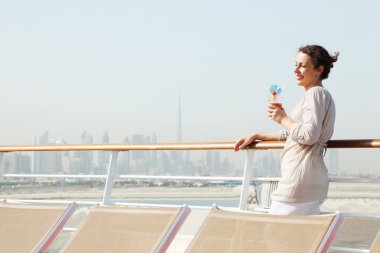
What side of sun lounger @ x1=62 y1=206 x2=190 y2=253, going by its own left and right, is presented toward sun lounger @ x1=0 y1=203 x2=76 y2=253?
right

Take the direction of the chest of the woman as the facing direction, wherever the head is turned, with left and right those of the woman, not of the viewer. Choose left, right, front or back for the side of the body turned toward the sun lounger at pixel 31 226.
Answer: front

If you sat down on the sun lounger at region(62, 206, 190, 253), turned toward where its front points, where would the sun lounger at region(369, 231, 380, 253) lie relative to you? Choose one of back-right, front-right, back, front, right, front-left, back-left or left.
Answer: left

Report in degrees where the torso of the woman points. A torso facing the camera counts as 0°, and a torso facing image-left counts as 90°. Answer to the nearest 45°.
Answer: approximately 90°

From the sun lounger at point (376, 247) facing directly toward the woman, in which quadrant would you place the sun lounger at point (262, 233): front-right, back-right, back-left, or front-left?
front-left
